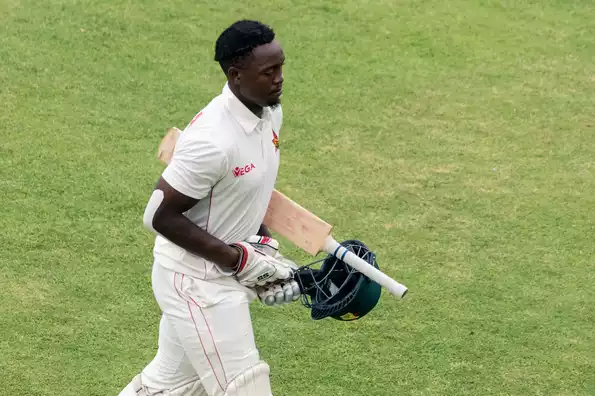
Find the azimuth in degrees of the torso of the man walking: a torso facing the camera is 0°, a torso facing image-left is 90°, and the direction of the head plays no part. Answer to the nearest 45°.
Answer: approximately 315°
